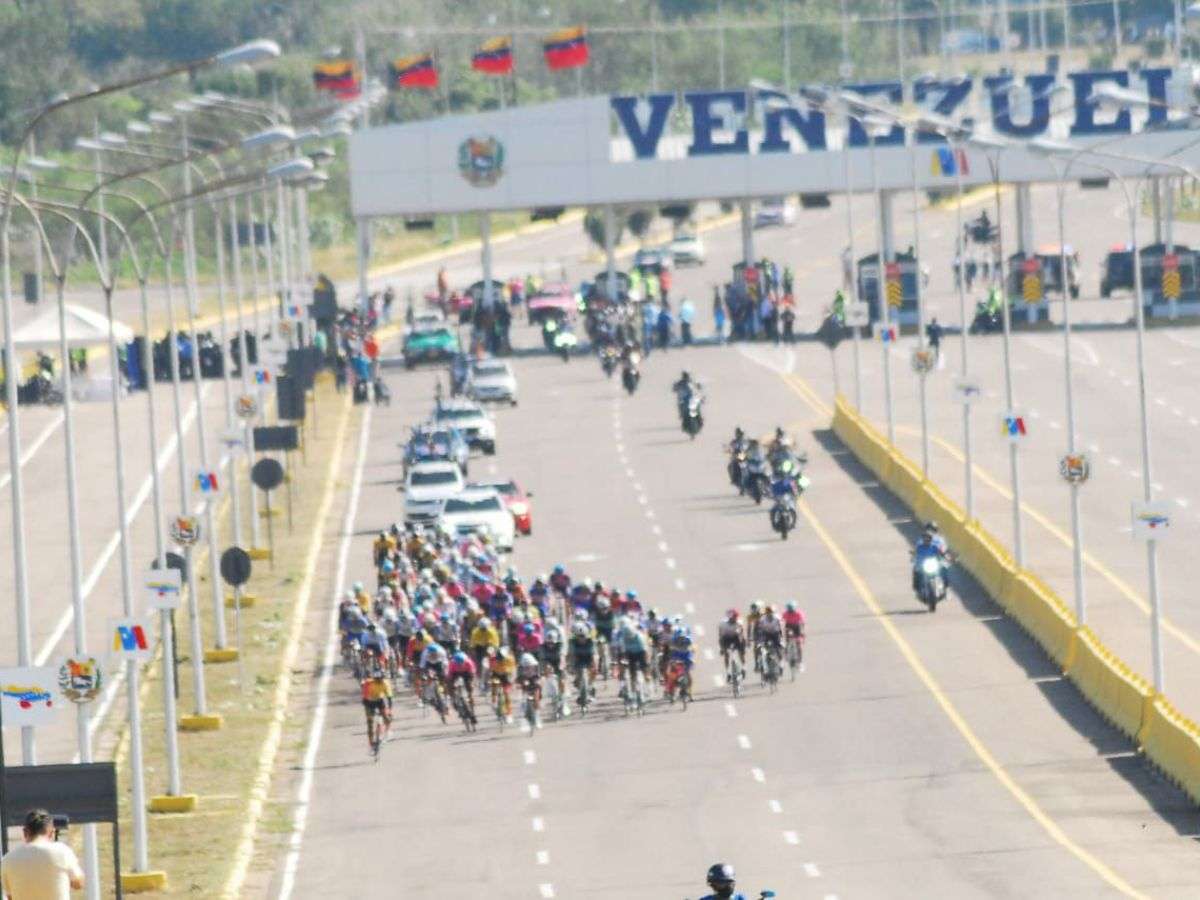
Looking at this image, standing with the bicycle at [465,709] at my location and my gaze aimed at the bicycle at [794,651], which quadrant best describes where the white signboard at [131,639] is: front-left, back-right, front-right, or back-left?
back-right

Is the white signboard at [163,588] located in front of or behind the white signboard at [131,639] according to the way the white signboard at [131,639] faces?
behind

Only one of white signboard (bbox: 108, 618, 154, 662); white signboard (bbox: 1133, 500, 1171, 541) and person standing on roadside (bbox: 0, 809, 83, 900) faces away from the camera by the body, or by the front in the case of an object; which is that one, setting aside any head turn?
the person standing on roadside

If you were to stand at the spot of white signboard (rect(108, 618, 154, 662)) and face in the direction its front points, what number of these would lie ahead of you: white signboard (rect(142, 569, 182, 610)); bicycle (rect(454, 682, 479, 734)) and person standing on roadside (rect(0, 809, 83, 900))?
1

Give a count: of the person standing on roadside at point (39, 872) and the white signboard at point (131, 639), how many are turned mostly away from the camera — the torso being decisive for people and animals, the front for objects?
1

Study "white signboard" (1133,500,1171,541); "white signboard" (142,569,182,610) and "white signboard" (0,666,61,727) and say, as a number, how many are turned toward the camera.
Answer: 3

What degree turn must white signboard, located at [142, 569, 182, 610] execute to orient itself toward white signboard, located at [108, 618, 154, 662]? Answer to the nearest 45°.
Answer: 0° — it already faces it

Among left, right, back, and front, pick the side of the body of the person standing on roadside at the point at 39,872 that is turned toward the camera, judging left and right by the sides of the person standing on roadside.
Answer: back

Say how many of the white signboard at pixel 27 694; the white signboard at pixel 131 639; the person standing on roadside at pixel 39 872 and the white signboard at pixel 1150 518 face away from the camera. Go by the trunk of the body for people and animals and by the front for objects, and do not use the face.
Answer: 1

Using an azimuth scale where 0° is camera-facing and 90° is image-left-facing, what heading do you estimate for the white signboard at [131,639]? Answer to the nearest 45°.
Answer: approximately 0°

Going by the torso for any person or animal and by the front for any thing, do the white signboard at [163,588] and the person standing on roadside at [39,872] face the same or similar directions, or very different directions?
very different directions

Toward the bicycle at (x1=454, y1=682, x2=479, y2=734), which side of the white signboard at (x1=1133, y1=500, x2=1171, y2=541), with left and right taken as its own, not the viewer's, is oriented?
right

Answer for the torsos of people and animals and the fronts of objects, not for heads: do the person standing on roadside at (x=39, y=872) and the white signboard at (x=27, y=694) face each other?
yes
